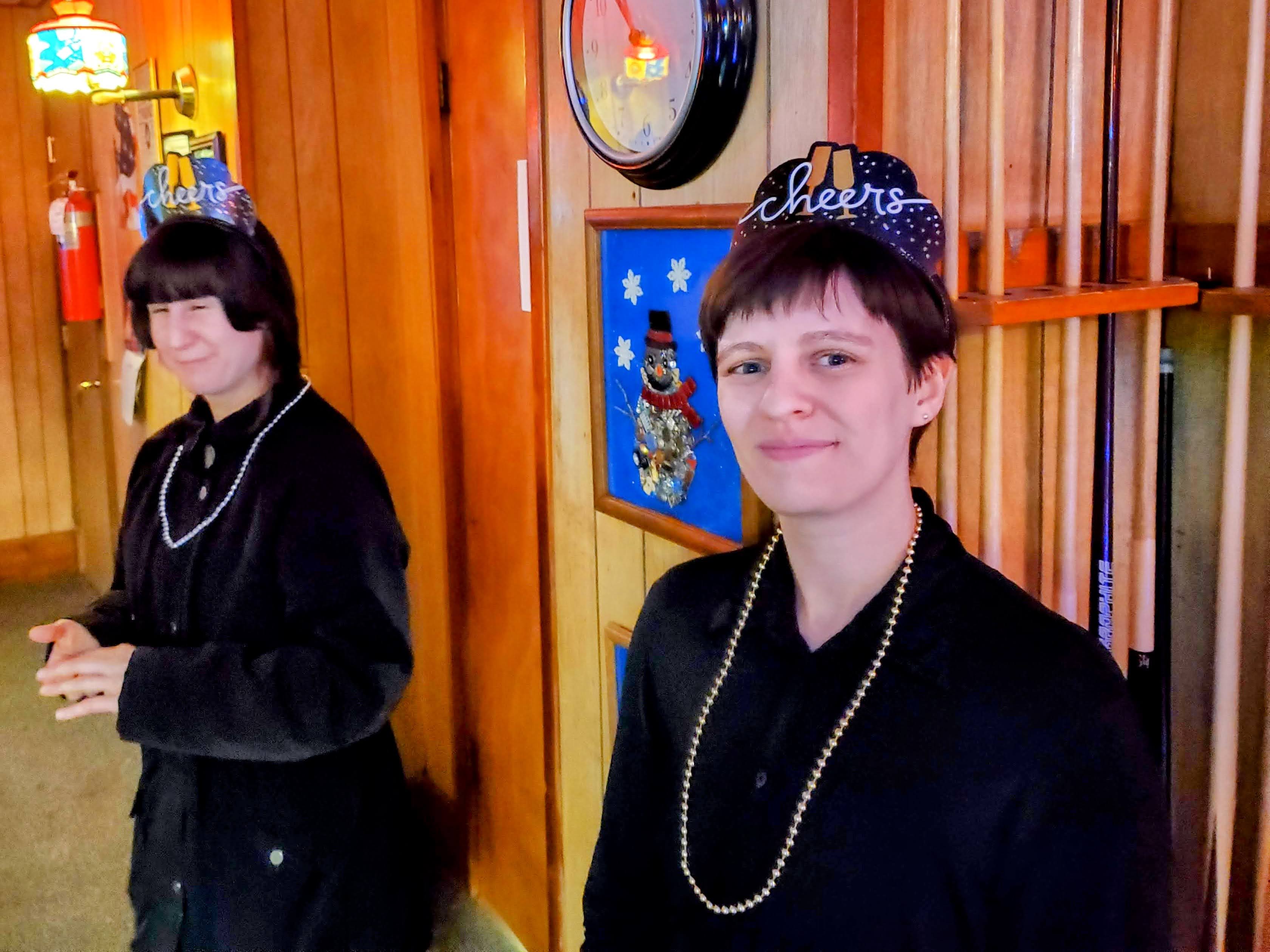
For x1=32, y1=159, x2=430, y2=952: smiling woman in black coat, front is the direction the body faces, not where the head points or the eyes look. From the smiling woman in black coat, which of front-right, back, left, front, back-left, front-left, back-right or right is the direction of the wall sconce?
back-right

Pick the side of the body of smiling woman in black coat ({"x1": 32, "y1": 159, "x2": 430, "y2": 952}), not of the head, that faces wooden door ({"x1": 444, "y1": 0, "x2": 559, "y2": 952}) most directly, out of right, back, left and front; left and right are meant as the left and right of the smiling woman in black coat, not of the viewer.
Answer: back

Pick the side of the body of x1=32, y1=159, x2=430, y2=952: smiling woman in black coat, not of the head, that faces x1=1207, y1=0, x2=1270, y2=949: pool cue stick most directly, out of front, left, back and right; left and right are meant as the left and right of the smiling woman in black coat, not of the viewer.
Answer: left

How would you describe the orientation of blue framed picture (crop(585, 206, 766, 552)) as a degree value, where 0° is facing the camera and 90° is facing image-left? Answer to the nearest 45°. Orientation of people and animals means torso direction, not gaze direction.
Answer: approximately 45°

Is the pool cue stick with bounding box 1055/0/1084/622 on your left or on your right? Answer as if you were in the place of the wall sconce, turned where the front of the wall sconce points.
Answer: on your left

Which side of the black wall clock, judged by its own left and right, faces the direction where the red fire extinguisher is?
right

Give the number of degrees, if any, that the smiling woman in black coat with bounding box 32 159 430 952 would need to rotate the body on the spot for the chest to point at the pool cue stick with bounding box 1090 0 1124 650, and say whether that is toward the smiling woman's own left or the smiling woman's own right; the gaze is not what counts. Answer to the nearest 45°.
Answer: approximately 90° to the smiling woman's own left
